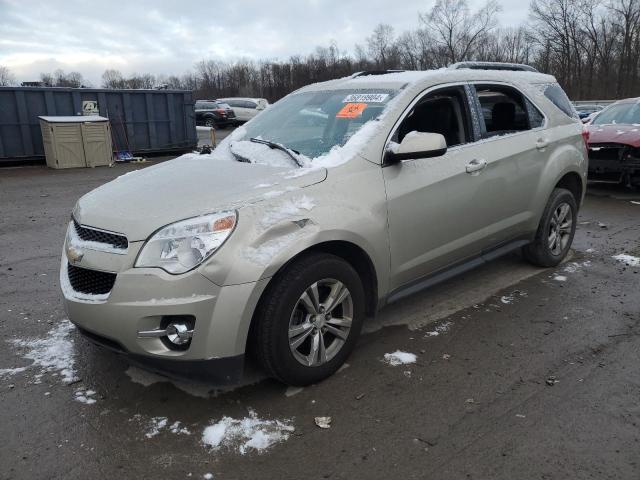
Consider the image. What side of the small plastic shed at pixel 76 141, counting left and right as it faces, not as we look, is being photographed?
front

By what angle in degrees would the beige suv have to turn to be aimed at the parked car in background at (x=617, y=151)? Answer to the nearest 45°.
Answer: approximately 180°

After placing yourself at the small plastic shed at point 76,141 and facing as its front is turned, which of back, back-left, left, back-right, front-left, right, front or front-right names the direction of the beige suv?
front

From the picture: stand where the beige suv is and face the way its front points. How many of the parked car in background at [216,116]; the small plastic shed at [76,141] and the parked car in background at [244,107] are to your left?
0

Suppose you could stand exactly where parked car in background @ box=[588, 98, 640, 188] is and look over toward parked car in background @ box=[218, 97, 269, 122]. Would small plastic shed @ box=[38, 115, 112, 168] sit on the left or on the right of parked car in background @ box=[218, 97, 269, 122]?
left

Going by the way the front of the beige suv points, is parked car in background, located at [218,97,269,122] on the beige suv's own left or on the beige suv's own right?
on the beige suv's own right

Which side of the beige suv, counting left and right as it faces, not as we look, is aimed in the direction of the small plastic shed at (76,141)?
right

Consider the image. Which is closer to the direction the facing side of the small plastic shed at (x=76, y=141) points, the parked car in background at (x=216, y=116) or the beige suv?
the beige suv

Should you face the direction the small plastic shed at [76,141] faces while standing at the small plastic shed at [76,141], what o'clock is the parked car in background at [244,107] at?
The parked car in background is roughly at 7 o'clock from the small plastic shed.

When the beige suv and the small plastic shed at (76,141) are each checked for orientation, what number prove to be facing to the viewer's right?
0

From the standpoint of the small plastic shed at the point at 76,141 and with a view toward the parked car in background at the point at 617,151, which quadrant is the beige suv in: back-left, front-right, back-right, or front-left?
front-right

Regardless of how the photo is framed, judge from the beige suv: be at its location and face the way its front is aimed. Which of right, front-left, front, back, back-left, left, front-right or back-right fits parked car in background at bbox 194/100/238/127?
back-right

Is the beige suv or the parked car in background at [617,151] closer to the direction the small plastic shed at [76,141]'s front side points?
the beige suv

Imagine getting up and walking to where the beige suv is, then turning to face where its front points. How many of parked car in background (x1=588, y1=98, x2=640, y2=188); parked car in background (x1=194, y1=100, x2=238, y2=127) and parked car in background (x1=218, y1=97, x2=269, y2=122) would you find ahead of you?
0

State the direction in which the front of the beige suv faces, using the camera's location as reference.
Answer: facing the viewer and to the left of the viewer

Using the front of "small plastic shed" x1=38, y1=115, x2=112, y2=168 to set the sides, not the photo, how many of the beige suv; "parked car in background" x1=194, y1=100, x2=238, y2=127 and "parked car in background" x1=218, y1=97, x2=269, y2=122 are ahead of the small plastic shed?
1

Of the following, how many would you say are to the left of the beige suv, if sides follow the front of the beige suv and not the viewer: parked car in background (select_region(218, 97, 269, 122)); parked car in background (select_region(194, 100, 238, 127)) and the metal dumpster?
0

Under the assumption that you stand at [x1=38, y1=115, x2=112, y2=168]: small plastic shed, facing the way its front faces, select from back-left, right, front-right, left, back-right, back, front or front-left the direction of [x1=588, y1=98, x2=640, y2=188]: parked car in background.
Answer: front-left
